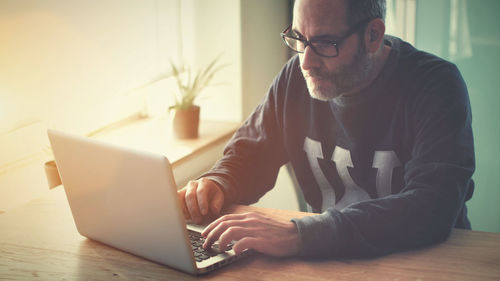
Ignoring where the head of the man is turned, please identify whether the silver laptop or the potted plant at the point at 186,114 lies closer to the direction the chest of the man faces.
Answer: the silver laptop

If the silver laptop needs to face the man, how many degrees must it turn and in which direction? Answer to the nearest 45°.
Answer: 0° — it already faces them

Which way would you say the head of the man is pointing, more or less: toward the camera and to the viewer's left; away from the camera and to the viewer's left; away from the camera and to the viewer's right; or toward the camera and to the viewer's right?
toward the camera and to the viewer's left

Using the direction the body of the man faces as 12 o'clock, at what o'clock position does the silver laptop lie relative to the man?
The silver laptop is roughly at 12 o'clock from the man.

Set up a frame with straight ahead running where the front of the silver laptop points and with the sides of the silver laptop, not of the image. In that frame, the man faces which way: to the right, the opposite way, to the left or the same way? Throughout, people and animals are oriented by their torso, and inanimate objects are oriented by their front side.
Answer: the opposite way

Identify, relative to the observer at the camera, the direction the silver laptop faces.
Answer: facing away from the viewer and to the right of the viewer

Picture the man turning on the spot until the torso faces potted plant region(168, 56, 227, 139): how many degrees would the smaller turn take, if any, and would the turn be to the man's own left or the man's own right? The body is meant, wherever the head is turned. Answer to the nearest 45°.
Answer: approximately 90° to the man's own right
